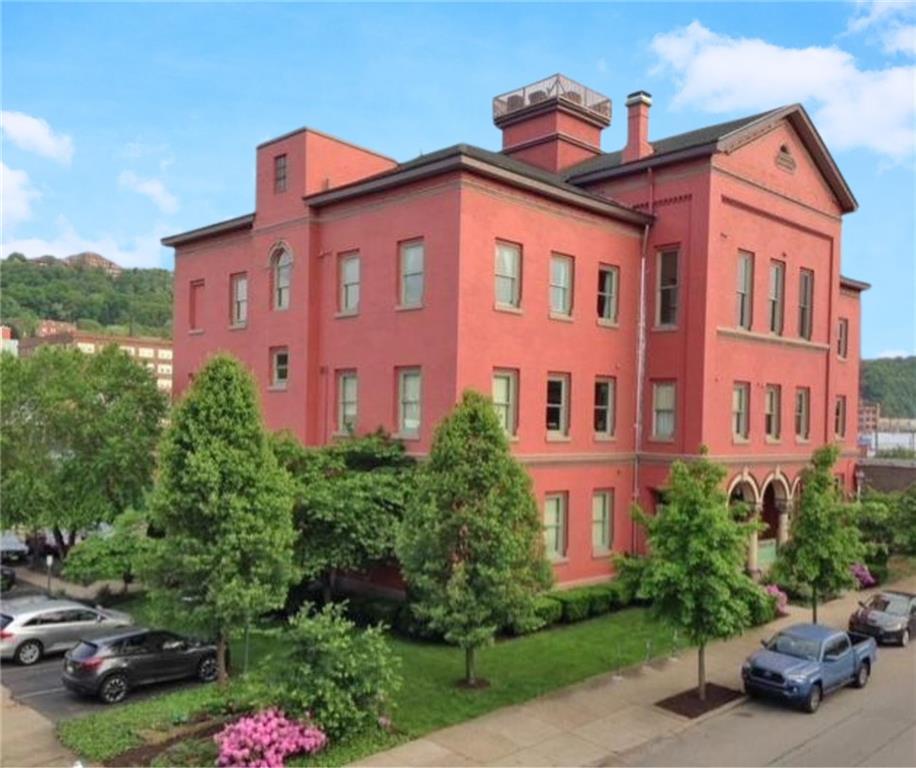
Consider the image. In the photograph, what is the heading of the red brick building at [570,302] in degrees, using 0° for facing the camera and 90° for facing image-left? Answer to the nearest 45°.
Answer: approximately 315°

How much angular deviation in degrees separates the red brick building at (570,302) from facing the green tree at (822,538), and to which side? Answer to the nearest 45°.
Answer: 0° — it already faces it

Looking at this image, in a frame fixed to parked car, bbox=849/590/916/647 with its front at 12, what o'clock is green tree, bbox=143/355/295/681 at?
The green tree is roughly at 12 o'clock from the parked car.

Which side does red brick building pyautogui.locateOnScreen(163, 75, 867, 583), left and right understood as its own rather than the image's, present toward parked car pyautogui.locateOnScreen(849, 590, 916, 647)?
front

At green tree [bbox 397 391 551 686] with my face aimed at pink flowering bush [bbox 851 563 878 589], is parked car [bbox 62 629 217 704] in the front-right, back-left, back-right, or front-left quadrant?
back-left

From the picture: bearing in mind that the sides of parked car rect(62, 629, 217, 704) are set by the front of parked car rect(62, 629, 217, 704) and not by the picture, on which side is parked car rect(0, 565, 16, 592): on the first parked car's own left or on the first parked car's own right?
on the first parked car's own left

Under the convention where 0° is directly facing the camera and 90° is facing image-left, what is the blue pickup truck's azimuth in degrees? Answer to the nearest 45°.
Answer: approximately 45°

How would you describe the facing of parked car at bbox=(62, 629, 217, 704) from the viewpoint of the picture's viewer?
facing away from the viewer and to the right of the viewer

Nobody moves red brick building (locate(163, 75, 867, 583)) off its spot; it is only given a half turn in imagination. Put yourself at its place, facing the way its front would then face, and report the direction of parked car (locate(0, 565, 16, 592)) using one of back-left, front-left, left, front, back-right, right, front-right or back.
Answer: front-left

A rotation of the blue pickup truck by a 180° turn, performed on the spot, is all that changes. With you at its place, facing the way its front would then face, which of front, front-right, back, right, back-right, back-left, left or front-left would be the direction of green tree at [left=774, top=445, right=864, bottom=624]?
front-left

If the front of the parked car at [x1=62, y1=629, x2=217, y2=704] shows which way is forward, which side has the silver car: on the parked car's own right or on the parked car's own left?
on the parked car's own left
